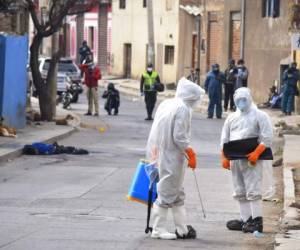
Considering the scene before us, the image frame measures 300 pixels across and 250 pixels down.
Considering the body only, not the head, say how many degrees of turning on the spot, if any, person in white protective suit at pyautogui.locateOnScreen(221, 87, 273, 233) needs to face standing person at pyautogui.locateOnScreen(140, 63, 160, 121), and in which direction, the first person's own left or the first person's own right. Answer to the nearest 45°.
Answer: approximately 135° to the first person's own right

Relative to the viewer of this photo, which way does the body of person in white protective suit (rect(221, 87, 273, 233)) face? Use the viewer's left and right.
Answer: facing the viewer and to the left of the viewer

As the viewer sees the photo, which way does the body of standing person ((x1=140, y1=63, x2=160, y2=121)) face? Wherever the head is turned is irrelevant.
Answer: toward the camera

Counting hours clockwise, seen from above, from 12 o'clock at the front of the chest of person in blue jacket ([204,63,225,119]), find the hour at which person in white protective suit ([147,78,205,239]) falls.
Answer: The person in white protective suit is roughly at 12 o'clock from the person in blue jacket.

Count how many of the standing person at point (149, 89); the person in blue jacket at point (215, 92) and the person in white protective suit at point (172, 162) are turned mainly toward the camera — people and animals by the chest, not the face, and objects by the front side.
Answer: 2

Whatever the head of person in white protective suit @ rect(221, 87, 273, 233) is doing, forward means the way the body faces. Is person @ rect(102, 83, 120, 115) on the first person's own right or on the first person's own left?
on the first person's own right

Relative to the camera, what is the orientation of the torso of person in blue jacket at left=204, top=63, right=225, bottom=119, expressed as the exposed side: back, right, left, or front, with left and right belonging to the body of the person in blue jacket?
front

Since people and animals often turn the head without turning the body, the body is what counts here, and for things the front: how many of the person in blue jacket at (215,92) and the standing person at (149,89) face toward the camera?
2
